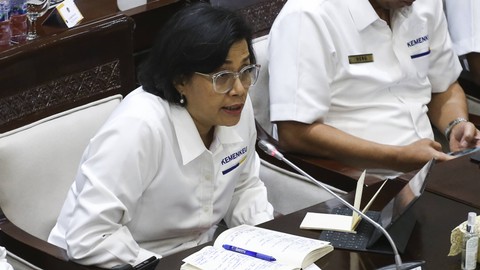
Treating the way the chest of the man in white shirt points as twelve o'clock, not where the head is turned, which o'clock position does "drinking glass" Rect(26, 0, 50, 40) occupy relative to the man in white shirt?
The drinking glass is roughly at 5 o'clock from the man in white shirt.

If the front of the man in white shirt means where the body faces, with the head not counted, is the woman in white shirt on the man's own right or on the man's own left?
on the man's own right

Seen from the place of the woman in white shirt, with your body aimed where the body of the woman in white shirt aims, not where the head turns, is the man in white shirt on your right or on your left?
on your left

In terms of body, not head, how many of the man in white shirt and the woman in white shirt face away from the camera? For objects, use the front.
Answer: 0

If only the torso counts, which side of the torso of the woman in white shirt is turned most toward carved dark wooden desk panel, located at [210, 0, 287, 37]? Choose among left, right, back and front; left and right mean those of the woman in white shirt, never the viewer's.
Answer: left

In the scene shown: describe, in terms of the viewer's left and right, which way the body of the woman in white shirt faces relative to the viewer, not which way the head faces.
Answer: facing the viewer and to the right of the viewer

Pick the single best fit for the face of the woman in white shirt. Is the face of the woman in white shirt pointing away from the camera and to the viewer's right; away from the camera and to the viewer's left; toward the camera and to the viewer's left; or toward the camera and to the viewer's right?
toward the camera and to the viewer's right
